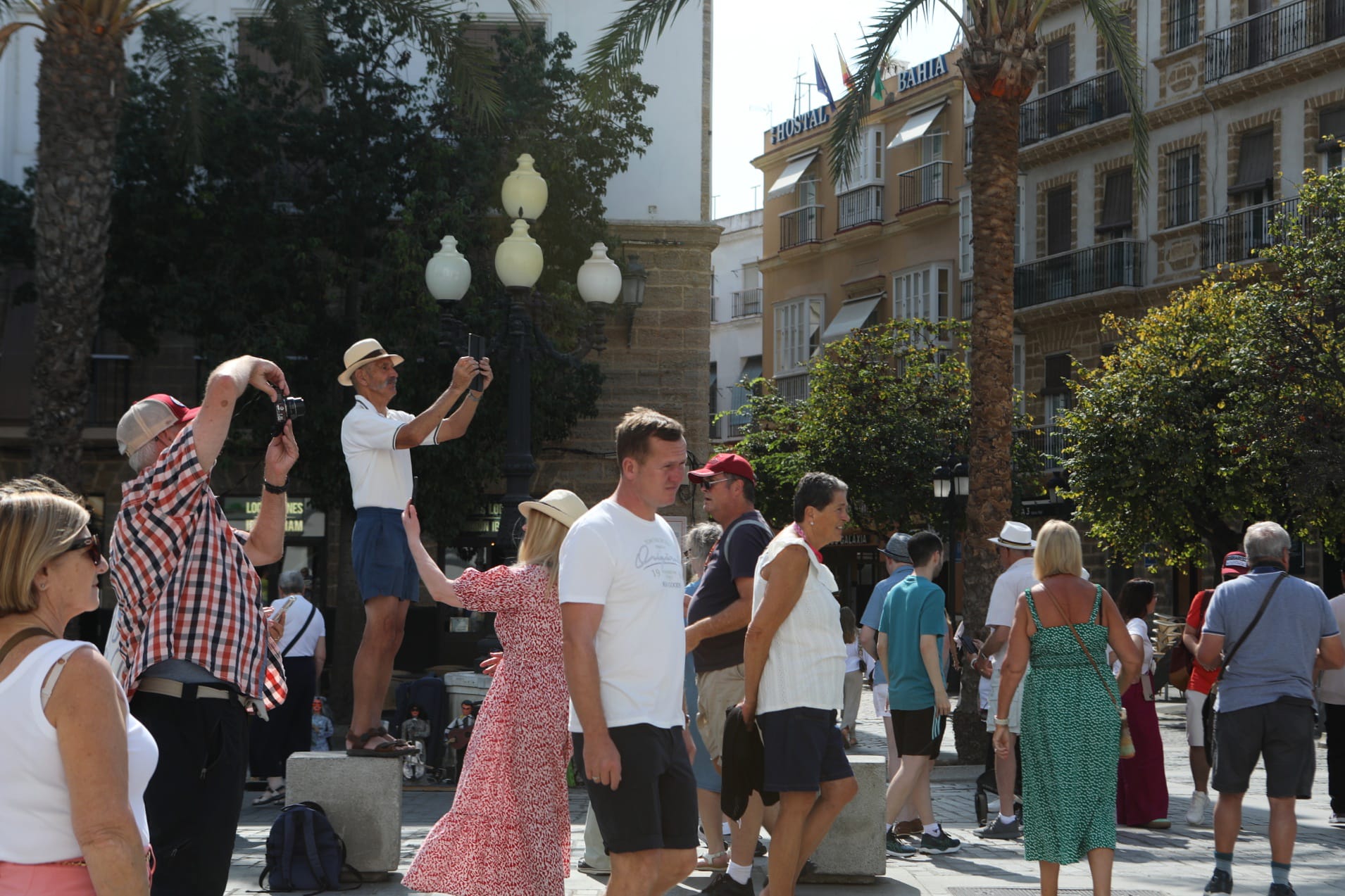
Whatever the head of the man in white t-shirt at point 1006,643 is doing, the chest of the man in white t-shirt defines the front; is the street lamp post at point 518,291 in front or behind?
in front

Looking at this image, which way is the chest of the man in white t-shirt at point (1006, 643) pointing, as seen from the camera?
to the viewer's left

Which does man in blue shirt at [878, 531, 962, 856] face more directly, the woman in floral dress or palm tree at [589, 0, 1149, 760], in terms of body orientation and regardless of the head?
the palm tree

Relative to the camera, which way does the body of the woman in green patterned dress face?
away from the camera

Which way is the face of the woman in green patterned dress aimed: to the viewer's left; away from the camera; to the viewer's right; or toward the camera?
away from the camera

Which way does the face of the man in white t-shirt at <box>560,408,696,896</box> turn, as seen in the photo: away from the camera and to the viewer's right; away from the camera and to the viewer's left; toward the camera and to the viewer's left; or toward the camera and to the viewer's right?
toward the camera and to the viewer's right

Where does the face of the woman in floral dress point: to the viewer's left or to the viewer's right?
to the viewer's left

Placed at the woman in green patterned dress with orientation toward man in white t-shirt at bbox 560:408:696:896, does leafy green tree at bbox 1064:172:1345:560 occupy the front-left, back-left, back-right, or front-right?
back-right

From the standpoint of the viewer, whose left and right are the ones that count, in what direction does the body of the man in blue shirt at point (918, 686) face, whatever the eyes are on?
facing away from the viewer and to the right of the viewer

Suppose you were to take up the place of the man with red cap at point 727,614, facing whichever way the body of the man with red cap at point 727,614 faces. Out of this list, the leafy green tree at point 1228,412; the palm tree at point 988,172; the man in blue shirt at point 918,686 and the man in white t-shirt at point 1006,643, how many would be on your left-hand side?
0

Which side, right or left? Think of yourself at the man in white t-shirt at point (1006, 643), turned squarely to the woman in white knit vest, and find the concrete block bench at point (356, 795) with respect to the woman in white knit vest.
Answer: right
